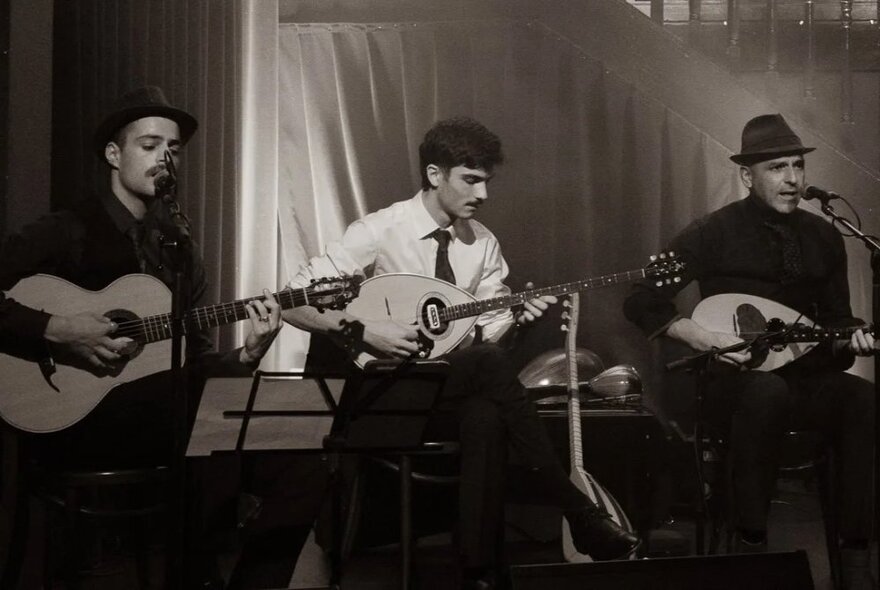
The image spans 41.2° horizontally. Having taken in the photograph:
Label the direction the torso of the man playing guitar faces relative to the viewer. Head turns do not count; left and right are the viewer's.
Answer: facing the viewer and to the right of the viewer

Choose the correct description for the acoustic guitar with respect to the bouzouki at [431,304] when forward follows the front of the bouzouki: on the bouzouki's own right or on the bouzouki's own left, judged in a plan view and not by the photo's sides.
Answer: on the bouzouki's own right

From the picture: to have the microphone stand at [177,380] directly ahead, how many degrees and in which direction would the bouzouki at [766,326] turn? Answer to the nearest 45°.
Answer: approximately 45° to its right

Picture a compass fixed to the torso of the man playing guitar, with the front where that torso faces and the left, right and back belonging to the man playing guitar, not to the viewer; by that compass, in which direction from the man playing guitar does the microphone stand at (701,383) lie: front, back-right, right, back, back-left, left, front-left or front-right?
front-left

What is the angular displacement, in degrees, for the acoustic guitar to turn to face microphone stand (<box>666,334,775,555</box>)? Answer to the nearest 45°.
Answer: approximately 90° to its left

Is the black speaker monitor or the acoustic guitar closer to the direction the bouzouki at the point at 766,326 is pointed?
the black speaker monitor

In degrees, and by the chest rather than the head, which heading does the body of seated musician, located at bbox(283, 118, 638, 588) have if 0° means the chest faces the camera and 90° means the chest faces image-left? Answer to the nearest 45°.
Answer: approximately 315°
